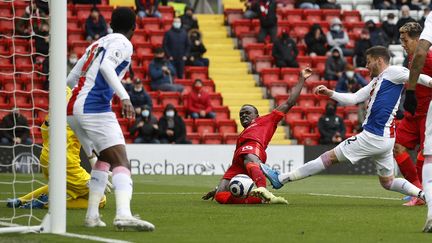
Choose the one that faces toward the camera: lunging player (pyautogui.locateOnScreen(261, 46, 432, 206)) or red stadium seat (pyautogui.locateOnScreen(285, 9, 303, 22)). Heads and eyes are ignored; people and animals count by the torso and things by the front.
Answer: the red stadium seat

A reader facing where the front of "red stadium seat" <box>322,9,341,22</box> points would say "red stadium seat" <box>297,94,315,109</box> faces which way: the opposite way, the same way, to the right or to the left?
the same way

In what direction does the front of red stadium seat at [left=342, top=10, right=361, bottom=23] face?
toward the camera

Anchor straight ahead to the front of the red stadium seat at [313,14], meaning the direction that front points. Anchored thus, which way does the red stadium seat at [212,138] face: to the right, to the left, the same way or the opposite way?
the same way

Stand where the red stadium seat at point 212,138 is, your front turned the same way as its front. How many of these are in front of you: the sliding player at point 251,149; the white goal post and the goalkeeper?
3

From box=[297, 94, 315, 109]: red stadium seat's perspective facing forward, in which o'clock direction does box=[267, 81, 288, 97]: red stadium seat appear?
box=[267, 81, 288, 97]: red stadium seat is roughly at 5 o'clock from box=[297, 94, 315, 109]: red stadium seat.

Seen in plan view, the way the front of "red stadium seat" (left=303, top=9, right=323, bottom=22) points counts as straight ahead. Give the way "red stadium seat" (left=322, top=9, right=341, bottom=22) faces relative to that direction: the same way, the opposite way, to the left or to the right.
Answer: the same way

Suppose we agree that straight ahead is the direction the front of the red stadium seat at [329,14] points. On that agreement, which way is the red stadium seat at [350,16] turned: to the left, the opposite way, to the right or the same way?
the same way

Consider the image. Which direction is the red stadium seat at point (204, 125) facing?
toward the camera

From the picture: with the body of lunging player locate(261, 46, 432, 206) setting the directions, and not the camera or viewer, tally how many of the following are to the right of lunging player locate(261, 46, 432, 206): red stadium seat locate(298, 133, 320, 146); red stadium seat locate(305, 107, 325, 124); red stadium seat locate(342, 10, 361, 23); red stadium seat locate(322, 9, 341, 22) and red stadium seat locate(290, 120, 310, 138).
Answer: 5

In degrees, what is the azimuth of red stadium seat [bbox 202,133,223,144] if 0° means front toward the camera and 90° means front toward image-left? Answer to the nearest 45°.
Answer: approximately 0°

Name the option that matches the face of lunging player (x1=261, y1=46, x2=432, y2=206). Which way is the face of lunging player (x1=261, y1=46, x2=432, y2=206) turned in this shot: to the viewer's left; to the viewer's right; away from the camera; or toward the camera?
to the viewer's left

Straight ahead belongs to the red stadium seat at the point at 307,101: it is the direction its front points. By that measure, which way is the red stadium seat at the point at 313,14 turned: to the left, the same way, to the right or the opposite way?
the same way

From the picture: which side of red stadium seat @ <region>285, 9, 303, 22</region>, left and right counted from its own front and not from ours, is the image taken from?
front

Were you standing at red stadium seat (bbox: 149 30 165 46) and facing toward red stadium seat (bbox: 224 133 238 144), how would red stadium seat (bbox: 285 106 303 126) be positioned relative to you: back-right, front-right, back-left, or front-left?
front-left

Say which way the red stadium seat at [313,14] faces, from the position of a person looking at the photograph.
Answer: facing the viewer
